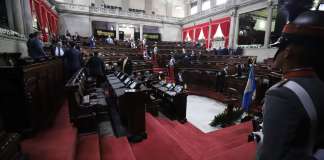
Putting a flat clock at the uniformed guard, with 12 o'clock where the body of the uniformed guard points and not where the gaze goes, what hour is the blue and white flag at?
The blue and white flag is roughly at 1 o'clock from the uniformed guard.

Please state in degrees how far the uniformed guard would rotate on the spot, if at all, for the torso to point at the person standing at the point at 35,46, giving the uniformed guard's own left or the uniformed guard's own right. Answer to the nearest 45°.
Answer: approximately 45° to the uniformed guard's own left

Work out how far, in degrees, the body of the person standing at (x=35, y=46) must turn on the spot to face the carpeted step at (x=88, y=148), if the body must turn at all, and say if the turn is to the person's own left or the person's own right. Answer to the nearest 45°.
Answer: approximately 90° to the person's own right

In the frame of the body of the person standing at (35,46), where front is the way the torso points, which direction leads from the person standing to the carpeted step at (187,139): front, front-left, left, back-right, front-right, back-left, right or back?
front-right

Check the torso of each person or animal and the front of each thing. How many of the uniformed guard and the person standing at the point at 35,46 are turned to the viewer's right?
1

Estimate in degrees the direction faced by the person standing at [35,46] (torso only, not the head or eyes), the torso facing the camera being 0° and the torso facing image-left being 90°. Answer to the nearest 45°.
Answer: approximately 270°

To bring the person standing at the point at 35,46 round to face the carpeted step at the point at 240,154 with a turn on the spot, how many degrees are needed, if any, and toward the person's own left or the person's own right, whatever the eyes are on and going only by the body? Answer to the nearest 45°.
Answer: approximately 45° to the person's own right

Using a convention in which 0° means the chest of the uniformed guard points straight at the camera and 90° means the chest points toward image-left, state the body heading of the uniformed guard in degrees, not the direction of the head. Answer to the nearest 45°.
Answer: approximately 135°

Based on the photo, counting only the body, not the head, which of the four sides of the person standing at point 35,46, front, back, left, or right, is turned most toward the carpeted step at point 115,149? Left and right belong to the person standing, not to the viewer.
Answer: right

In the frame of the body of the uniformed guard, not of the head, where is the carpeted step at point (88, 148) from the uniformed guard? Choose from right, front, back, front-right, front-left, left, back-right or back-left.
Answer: front-left
